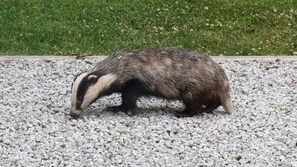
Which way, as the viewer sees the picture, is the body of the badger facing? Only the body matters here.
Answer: to the viewer's left
